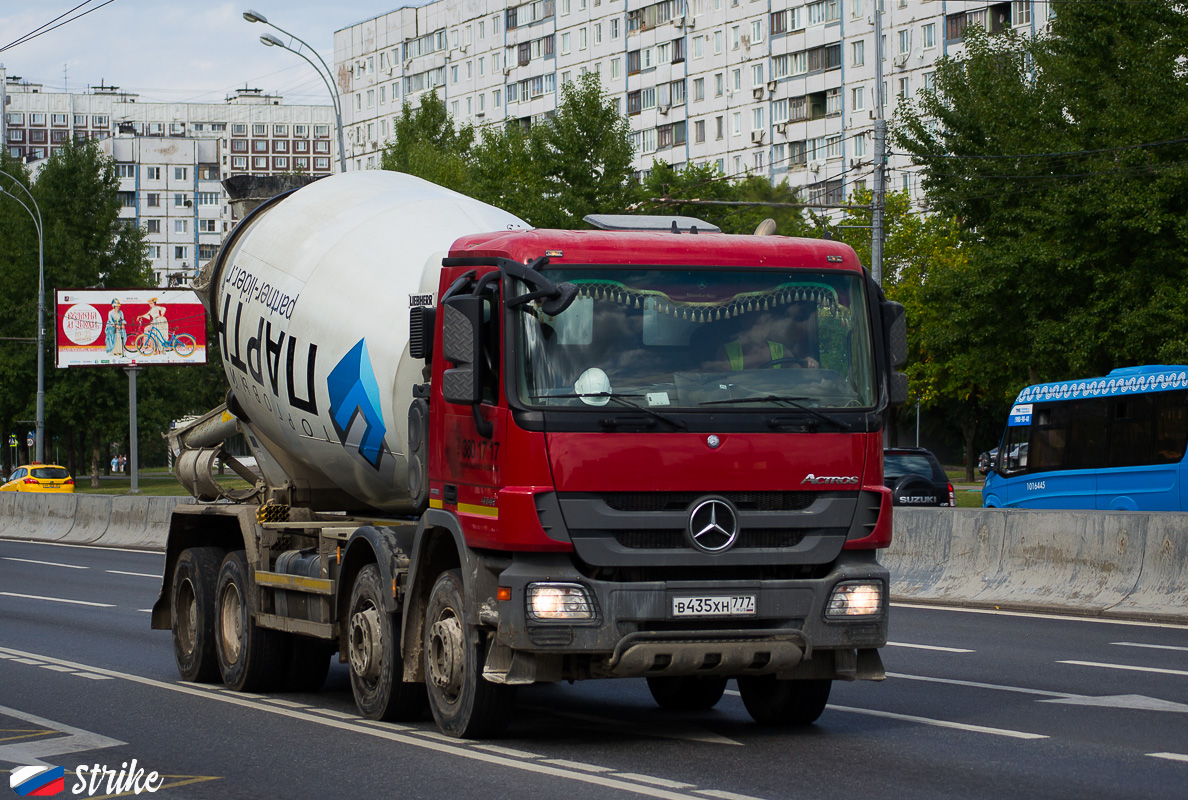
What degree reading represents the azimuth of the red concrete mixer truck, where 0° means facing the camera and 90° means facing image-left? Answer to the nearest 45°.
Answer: approximately 315°

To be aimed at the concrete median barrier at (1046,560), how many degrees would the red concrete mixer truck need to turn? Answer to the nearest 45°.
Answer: approximately 90° to its left
